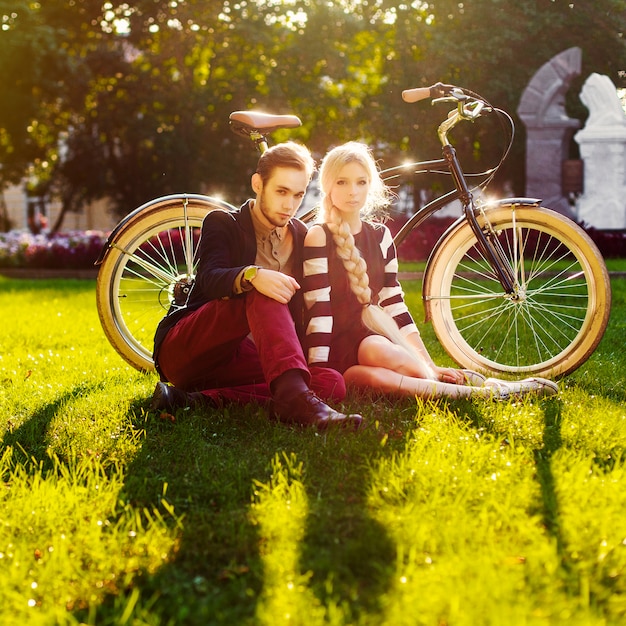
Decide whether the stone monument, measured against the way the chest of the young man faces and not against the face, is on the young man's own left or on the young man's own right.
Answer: on the young man's own left

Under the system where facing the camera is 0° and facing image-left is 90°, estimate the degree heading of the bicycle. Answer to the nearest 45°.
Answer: approximately 270°

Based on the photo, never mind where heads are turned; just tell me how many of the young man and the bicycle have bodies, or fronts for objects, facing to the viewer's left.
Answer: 0

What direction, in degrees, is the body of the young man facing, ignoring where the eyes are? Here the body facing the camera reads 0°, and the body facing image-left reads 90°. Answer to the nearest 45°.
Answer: approximately 315°

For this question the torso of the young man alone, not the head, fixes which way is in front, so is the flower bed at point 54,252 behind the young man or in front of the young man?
behind
